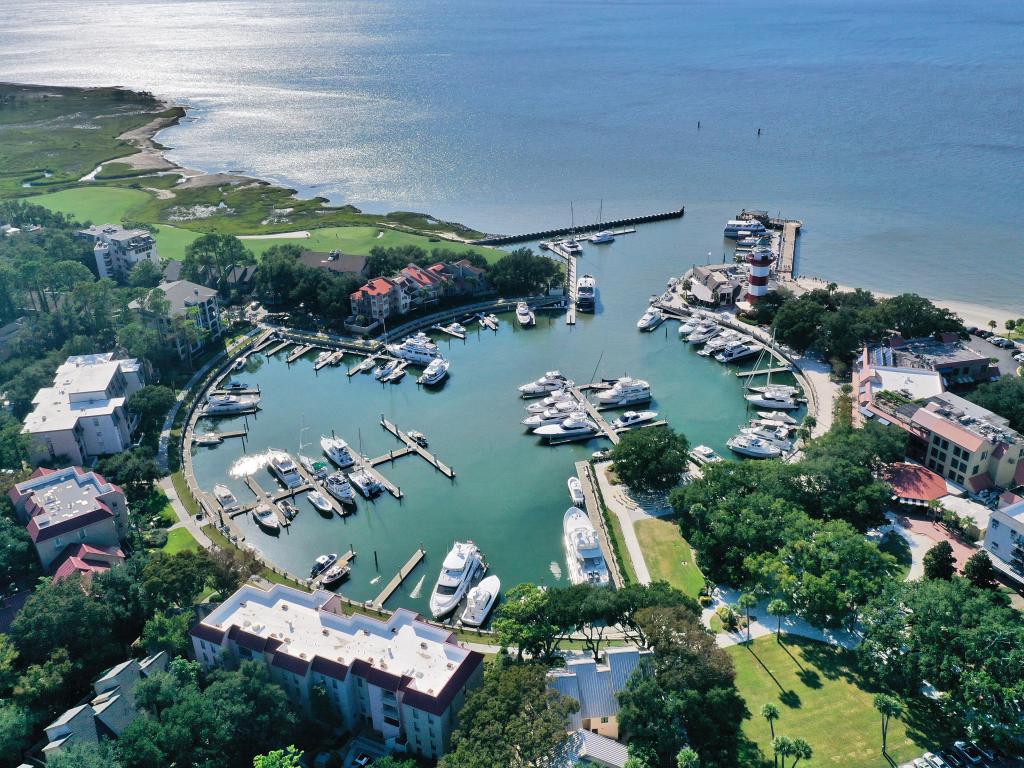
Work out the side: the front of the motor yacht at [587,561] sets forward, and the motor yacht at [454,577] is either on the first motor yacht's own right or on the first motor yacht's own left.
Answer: on the first motor yacht's own left

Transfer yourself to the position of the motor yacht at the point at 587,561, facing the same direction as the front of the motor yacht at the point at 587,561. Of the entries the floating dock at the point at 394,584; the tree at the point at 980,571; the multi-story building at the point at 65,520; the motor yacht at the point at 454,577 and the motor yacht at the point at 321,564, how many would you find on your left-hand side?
4

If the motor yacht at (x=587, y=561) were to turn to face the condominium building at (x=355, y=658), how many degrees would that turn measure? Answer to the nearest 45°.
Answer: approximately 135° to its left

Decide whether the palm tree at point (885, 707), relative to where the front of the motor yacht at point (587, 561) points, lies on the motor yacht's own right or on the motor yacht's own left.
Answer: on the motor yacht's own right

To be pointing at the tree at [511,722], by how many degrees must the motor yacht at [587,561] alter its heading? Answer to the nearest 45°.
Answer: approximately 180°

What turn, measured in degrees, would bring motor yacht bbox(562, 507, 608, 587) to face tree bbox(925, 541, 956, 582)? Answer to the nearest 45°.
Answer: approximately 90° to its right

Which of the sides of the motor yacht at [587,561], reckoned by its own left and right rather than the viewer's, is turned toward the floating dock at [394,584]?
left

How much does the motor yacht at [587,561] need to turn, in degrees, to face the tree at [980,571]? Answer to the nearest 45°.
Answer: approximately 90° to its right

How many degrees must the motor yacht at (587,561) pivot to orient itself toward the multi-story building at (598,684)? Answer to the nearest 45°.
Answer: approximately 180°

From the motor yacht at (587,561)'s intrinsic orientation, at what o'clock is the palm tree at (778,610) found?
The palm tree is roughly at 4 o'clock from the motor yacht.

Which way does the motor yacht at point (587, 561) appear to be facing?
away from the camera

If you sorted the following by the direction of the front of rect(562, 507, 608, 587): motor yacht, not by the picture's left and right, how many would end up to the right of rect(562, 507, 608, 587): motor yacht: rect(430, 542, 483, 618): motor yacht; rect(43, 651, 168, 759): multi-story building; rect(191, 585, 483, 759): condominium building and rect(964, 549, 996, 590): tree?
1

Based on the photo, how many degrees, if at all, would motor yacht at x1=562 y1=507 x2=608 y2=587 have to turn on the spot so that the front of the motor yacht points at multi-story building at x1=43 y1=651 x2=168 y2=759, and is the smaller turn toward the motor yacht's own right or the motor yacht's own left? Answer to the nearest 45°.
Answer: approximately 135° to the motor yacht's own left

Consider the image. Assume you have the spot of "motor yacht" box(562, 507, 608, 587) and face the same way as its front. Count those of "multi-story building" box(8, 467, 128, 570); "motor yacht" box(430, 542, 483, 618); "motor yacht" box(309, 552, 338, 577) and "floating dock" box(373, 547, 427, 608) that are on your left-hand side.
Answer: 4

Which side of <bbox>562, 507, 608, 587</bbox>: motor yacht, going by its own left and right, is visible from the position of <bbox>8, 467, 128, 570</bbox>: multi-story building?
left
